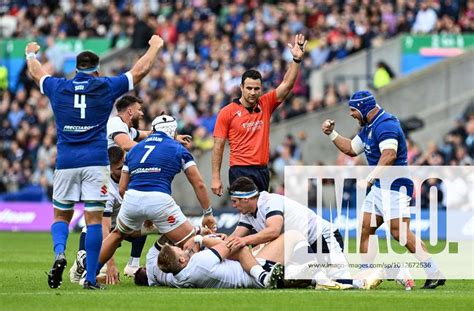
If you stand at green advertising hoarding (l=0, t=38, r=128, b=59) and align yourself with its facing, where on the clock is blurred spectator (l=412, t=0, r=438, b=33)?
The blurred spectator is roughly at 10 o'clock from the green advertising hoarding.

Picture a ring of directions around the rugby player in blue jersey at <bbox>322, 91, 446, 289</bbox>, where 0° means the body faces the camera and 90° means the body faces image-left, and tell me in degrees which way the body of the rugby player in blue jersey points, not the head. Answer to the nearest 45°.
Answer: approximately 90°

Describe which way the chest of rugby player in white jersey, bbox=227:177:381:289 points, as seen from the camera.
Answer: to the viewer's left

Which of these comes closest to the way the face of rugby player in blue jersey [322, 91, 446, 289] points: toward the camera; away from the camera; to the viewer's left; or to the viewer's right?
to the viewer's left

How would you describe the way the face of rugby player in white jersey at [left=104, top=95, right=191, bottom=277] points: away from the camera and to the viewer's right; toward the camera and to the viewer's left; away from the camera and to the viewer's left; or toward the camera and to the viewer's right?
toward the camera and to the viewer's right

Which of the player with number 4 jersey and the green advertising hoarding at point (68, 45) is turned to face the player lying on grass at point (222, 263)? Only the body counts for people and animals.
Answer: the green advertising hoarding

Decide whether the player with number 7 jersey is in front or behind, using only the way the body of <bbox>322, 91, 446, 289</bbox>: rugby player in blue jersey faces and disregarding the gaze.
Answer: in front

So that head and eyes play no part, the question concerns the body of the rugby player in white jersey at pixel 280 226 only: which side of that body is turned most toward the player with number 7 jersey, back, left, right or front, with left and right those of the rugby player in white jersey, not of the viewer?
front

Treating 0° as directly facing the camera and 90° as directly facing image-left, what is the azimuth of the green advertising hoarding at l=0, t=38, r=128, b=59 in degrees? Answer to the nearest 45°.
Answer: approximately 0°

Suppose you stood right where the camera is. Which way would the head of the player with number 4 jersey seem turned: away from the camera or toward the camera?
away from the camera

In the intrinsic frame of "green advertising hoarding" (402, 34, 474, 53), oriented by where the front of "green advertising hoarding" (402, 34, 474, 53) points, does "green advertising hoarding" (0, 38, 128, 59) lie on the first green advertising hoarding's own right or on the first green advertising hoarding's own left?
on the first green advertising hoarding's own right

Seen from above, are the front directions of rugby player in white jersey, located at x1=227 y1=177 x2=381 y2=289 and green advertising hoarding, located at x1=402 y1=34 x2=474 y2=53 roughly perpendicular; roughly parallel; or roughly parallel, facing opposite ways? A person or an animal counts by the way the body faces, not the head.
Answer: roughly perpendicular

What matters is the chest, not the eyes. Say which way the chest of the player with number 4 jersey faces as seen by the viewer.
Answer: away from the camera

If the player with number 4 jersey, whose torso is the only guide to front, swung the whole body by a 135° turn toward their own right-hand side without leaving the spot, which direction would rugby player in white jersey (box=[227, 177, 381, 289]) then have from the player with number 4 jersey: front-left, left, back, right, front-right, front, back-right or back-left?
front-left
